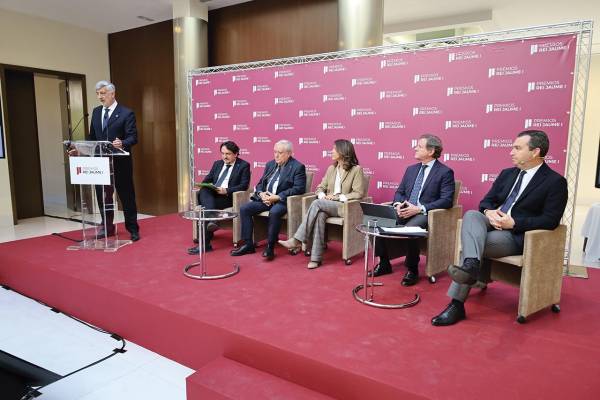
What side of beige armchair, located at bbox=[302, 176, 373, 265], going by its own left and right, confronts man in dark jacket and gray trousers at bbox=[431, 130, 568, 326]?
left

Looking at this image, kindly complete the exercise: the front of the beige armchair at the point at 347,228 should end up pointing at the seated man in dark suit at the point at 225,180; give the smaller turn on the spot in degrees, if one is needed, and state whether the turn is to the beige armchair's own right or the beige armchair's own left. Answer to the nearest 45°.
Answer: approximately 90° to the beige armchair's own right

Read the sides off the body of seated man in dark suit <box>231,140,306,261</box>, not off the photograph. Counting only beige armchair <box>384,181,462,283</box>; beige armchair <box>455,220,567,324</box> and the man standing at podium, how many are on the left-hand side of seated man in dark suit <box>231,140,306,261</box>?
2

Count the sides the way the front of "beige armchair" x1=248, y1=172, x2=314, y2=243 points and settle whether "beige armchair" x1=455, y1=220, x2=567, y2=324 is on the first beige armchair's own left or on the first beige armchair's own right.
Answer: on the first beige armchair's own left

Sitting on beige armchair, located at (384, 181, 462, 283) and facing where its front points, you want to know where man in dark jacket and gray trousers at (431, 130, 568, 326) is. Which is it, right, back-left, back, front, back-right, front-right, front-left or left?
left

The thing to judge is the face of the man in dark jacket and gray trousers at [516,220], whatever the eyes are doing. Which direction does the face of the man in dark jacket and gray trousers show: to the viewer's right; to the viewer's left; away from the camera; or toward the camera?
to the viewer's left

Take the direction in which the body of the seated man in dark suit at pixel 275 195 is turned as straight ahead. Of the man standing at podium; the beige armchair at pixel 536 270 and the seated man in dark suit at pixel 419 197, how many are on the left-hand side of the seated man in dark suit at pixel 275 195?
2

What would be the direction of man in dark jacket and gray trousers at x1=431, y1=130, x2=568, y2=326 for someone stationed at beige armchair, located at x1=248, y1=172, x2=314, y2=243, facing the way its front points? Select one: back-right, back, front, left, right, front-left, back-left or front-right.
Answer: left

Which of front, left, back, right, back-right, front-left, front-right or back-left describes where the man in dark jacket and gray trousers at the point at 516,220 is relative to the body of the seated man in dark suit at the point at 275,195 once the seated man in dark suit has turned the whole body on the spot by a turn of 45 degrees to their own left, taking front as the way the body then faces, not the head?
front-left

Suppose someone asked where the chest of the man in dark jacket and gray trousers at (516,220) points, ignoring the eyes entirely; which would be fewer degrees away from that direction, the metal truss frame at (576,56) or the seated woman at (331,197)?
the seated woman

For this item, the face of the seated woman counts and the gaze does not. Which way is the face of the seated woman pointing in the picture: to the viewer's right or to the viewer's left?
to the viewer's left

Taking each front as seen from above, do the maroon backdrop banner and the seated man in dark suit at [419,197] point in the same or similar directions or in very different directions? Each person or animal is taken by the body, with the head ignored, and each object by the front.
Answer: same or similar directions

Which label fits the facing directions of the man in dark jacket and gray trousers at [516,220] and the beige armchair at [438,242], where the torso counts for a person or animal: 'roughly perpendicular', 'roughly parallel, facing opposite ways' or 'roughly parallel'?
roughly parallel

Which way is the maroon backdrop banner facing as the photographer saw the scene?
facing the viewer and to the left of the viewer

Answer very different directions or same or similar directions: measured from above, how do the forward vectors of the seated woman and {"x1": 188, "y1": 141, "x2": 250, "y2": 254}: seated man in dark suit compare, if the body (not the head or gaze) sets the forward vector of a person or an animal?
same or similar directions
